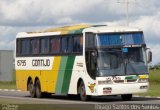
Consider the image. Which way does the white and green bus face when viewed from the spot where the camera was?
facing the viewer and to the right of the viewer
